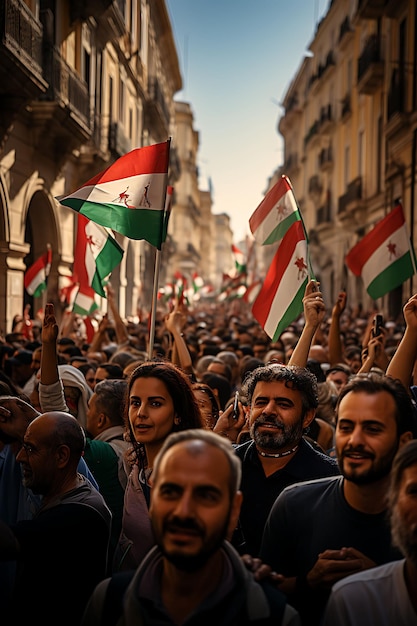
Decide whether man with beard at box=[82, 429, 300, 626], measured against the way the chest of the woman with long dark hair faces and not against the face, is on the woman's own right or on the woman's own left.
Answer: on the woman's own left

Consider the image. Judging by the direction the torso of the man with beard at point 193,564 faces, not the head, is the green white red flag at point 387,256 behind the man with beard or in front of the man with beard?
behind

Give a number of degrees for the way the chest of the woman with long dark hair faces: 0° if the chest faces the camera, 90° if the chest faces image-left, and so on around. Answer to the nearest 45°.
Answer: approximately 45°

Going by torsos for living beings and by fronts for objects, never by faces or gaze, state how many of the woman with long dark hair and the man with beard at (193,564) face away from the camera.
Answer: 0

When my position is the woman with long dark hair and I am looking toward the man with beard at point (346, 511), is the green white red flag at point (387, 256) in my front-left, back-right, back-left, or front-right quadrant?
back-left

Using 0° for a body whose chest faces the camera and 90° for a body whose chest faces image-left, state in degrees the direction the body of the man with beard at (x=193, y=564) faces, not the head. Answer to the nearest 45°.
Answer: approximately 0°

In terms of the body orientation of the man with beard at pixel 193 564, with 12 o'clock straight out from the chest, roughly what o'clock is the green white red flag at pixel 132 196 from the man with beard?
The green white red flag is roughly at 6 o'clock from the man with beard.

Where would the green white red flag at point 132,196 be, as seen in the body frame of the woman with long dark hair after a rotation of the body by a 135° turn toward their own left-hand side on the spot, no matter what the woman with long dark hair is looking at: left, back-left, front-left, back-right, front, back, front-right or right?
left

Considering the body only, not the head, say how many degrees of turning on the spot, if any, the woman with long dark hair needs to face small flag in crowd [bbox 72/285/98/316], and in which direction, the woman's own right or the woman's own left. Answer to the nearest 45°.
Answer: approximately 135° to the woman's own right

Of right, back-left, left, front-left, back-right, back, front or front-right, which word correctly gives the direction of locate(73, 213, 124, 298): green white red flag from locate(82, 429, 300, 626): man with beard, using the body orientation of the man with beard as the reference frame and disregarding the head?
back

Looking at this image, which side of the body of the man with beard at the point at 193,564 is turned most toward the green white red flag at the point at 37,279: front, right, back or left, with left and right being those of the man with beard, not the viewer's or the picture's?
back

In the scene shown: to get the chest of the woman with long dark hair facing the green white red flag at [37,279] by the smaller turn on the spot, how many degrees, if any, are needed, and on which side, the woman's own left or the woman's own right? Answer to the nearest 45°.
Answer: approximately 135° to the woman's own right

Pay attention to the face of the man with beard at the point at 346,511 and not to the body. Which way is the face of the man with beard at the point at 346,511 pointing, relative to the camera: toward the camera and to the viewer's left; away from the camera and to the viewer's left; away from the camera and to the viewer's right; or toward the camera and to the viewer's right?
toward the camera and to the viewer's left

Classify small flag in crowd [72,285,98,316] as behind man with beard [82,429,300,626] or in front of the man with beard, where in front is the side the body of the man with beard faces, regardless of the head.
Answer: behind

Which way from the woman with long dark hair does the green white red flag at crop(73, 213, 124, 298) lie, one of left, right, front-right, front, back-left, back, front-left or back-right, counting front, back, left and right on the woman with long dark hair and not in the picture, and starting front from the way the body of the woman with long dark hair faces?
back-right
